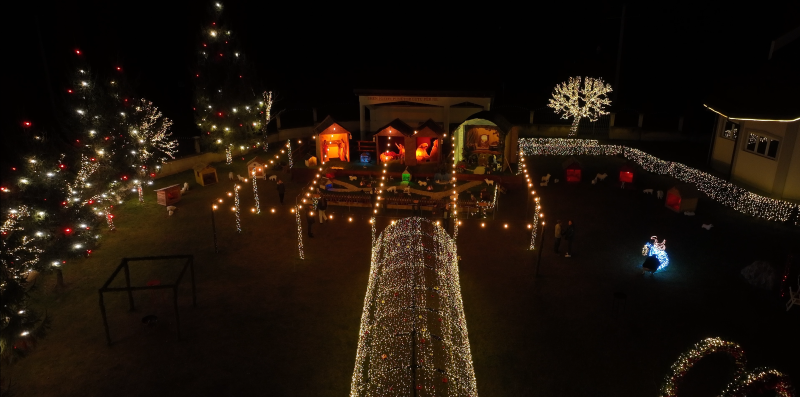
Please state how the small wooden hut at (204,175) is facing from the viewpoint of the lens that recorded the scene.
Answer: facing the viewer and to the right of the viewer

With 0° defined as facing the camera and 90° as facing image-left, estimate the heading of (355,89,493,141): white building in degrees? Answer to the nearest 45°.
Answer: approximately 0°

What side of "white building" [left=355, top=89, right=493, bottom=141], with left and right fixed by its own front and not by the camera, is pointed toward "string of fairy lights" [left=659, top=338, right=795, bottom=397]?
front

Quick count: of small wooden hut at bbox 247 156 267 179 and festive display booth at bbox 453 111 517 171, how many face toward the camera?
2

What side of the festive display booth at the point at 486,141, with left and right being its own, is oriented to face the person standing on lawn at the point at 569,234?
front

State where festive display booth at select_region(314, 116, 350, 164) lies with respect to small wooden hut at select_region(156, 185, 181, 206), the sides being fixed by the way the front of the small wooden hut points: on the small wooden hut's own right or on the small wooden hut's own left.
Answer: on the small wooden hut's own left

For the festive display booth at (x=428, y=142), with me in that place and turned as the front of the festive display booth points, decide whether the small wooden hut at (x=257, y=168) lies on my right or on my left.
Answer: on my right

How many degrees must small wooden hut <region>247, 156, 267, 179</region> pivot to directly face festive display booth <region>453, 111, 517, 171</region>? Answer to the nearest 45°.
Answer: approximately 90° to its left

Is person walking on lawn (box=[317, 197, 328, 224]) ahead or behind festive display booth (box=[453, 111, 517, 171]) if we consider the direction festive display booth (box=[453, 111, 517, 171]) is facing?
ahead

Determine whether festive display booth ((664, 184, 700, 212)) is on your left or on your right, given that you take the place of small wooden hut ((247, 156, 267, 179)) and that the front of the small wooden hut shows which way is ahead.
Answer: on your left

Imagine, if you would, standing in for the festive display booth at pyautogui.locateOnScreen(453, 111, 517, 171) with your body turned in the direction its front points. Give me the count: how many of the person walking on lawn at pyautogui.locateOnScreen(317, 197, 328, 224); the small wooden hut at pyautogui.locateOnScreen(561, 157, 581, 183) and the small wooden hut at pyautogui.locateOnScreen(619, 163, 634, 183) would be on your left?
2

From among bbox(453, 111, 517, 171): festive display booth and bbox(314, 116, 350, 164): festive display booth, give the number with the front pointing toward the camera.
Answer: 2
